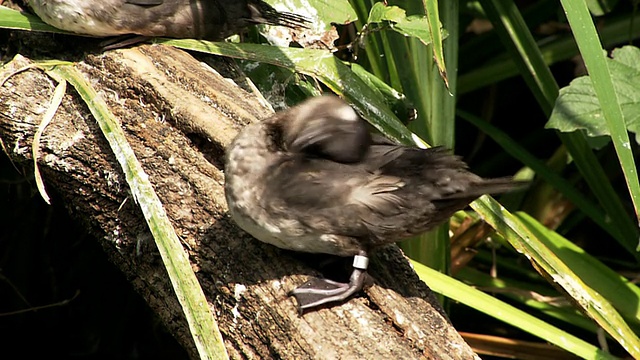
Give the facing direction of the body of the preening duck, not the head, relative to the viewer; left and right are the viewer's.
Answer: facing to the left of the viewer

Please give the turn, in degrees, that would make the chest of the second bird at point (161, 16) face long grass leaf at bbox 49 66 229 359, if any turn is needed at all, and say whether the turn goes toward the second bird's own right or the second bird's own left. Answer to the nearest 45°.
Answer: approximately 90° to the second bird's own left

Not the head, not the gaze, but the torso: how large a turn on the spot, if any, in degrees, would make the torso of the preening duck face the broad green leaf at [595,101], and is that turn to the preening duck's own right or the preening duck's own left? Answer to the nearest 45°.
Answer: approximately 135° to the preening duck's own right

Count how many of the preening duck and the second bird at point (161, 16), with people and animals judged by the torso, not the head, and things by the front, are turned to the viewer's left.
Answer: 2

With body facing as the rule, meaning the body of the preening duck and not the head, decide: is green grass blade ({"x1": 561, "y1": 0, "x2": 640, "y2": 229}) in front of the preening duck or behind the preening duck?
behind

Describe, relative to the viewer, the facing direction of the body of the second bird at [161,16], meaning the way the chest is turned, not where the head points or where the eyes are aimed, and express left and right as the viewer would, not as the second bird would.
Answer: facing to the left of the viewer

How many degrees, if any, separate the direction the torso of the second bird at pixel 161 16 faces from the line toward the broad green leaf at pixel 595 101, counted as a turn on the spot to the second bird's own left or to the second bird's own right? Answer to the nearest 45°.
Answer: approximately 180°

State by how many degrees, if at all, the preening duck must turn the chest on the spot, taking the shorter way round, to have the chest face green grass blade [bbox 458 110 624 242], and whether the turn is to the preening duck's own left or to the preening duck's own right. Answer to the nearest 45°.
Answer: approximately 135° to the preening duck's own right

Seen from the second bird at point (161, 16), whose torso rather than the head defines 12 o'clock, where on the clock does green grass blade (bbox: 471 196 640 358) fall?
The green grass blade is roughly at 7 o'clock from the second bird.

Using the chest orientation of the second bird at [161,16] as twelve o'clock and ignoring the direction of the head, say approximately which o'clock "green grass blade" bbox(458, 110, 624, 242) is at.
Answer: The green grass blade is roughly at 6 o'clock from the second bird.
